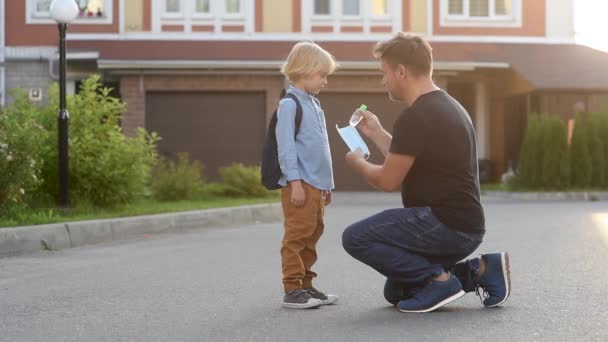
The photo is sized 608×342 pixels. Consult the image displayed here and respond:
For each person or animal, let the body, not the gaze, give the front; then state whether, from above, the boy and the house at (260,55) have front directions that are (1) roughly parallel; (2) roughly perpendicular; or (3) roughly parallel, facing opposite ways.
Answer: roughly perpendicular

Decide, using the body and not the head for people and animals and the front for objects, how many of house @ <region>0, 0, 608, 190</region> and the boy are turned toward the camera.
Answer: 1

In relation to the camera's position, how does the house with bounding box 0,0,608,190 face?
facing the viewer

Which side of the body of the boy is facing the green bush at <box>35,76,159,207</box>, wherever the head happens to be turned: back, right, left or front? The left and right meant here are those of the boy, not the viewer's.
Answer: left

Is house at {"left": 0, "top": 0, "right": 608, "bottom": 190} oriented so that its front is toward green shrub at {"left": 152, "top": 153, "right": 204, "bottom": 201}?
yes

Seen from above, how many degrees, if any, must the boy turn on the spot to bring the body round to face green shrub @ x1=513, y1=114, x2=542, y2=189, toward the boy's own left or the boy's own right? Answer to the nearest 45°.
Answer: approximately 90° to the boy's own left

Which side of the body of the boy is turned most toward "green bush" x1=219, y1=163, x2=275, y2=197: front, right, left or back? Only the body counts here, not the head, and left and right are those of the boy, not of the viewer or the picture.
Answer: left

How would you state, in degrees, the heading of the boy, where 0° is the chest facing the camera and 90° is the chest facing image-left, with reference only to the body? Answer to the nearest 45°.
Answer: approximately 270°

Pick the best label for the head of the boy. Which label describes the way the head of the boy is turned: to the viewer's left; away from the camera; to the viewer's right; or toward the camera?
to the viewer's right

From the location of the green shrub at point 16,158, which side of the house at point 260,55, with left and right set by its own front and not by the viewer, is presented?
front

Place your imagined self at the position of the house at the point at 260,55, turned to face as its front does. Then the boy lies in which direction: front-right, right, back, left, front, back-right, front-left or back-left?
front
